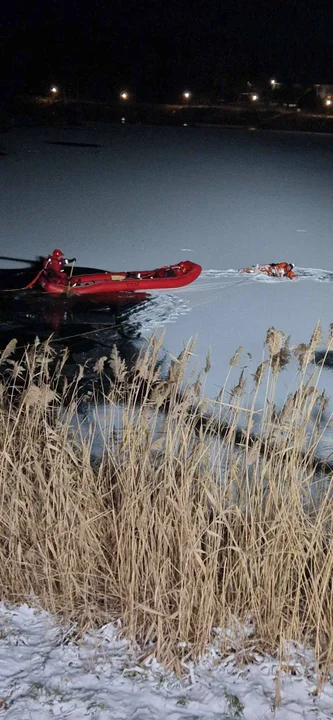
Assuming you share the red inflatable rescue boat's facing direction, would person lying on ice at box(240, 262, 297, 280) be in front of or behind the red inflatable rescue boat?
in front

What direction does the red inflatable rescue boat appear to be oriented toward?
to the viewer's right
